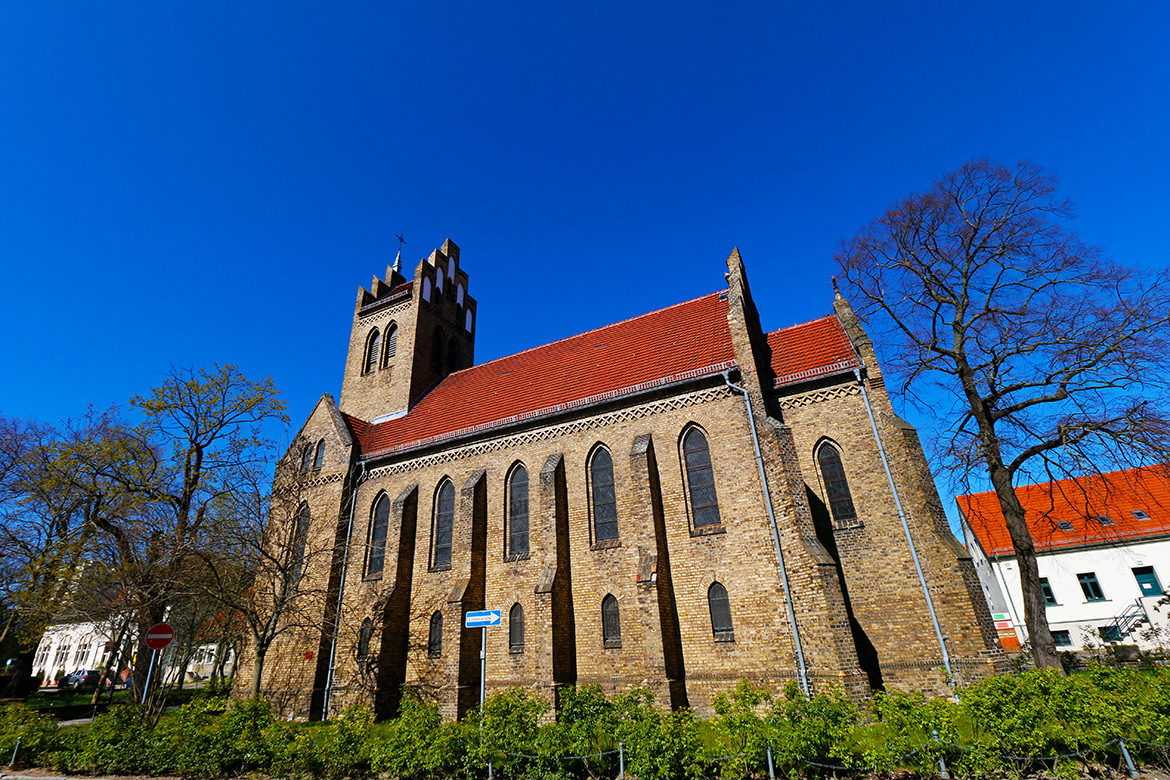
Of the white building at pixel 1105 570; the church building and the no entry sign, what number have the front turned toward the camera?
2

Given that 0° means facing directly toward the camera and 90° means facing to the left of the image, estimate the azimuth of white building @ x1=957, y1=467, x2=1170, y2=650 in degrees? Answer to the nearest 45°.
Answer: approximately 0°

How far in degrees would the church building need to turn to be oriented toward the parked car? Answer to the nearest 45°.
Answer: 0° — it already faces it

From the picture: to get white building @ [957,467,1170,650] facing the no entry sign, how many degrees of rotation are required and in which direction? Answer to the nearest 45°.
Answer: approximately 45° to its right

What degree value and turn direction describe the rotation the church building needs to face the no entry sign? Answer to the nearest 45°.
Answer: approximately 45° to its left

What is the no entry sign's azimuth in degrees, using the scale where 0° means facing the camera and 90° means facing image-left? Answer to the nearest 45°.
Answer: approximately 0°

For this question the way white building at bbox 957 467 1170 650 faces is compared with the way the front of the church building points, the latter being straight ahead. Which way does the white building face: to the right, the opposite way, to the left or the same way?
to the left

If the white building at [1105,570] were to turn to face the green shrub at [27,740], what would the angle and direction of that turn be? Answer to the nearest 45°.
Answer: approximately 45° to its right
